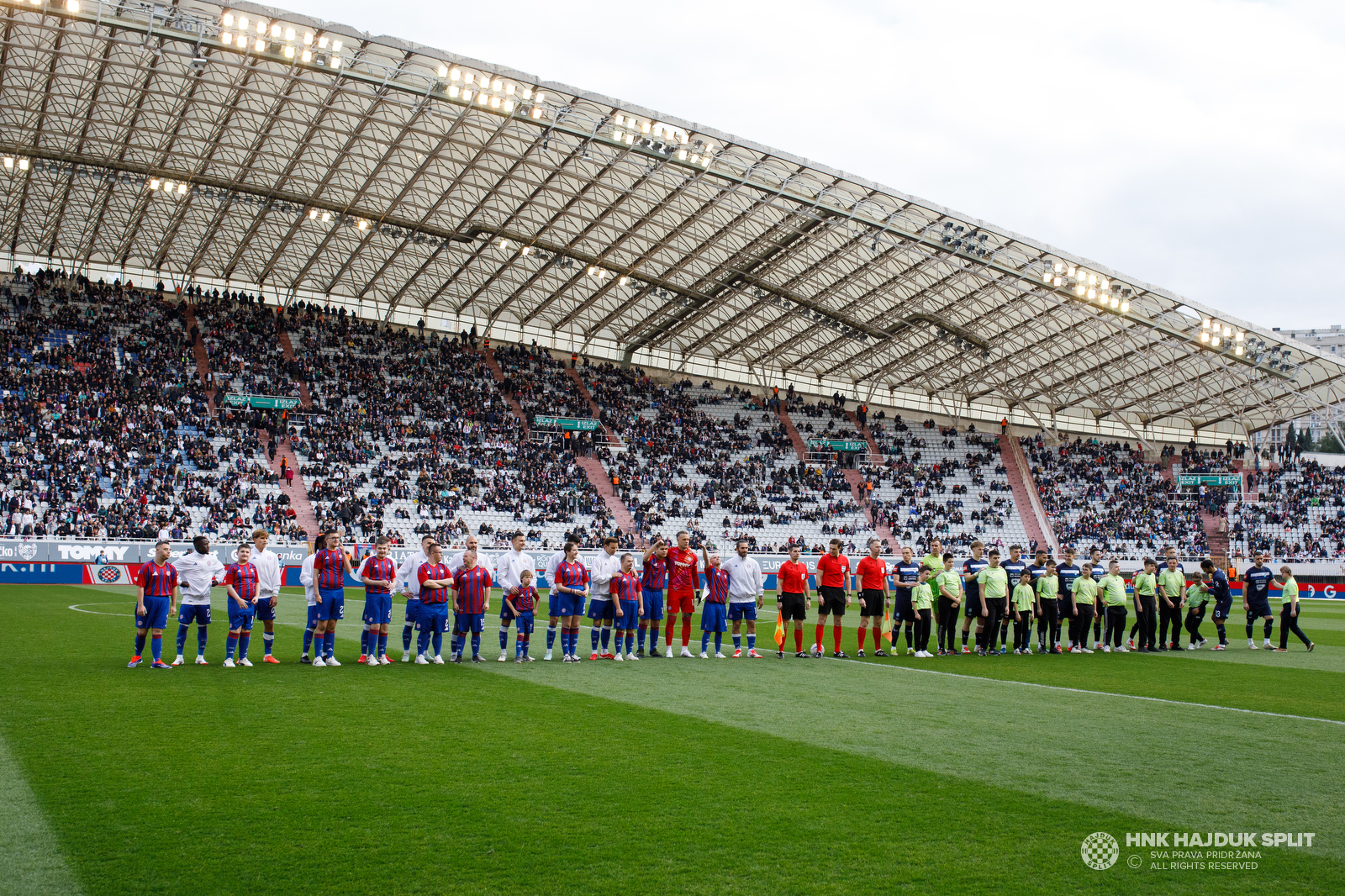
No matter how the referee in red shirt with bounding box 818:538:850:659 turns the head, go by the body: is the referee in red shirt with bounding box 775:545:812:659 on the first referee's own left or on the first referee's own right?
on the first referee's own right

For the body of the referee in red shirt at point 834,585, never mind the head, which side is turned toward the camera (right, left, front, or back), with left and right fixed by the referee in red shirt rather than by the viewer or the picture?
front

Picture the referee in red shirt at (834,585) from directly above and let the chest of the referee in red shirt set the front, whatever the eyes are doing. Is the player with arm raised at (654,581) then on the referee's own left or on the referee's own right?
on the referee's own right

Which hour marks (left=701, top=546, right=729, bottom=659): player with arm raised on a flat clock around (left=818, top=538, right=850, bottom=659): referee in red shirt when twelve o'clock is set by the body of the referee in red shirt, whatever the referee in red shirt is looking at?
The player with arm raised is roughly at 2 o'clock from the referee in red shirt.
